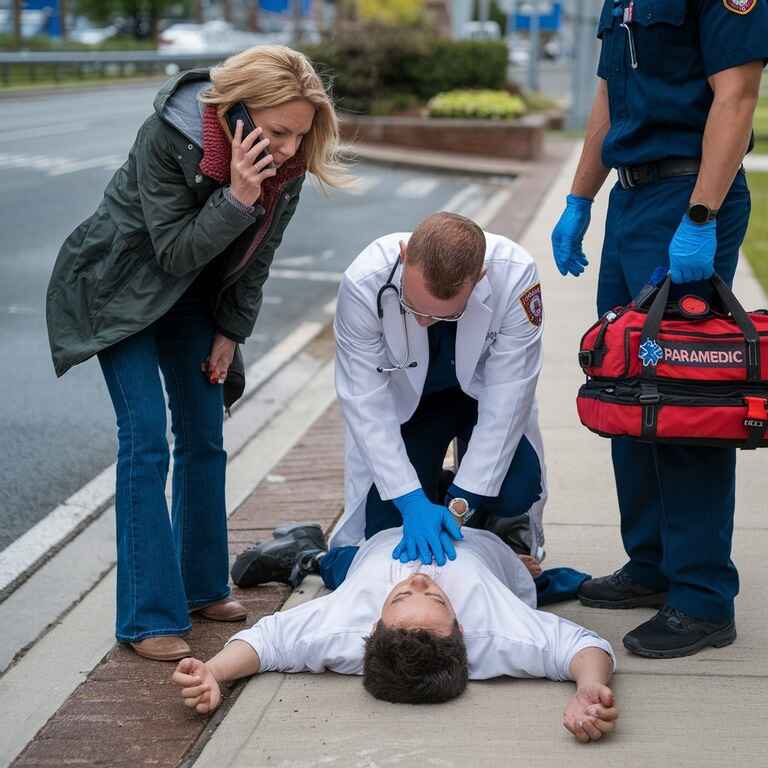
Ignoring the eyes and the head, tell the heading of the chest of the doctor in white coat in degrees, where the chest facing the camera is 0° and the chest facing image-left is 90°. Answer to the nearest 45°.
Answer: approximately 0°

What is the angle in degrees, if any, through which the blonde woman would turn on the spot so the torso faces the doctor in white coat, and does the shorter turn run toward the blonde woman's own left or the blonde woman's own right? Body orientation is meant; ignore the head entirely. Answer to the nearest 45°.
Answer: approximately 45° to the blonde woman's own left

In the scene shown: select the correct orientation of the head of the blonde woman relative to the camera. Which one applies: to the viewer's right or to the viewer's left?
to the viewer's right

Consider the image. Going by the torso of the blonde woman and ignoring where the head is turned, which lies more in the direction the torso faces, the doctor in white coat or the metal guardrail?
the doctor in white coat

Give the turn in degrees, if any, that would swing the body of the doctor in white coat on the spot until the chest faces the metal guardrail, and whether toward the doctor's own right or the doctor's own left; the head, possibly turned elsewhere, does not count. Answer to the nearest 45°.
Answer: approximately 180°
